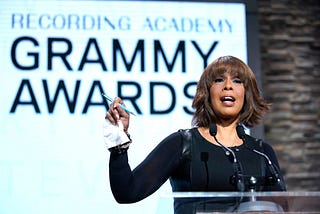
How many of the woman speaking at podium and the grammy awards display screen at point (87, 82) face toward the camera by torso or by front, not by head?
2

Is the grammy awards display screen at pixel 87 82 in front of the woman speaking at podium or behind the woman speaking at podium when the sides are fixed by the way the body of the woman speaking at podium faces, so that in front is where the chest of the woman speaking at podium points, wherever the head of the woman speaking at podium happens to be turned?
behind

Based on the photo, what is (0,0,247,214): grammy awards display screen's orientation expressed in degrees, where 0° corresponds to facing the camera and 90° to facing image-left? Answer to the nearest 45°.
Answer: approximately 0°

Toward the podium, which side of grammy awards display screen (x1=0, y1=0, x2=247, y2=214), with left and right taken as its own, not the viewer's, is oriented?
front

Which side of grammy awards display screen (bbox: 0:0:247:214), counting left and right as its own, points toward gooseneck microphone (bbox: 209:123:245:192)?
front

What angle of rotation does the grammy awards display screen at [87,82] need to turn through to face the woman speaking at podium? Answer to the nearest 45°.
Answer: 0° — it already faces them

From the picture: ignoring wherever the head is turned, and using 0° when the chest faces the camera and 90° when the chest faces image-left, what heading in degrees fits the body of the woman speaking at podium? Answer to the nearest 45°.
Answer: approximately 0°
